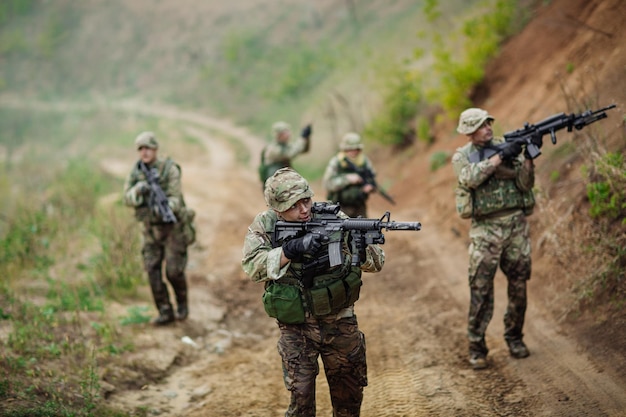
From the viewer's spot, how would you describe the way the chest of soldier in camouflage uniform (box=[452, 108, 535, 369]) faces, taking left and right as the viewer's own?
facing the viewer and to the right of the viewer

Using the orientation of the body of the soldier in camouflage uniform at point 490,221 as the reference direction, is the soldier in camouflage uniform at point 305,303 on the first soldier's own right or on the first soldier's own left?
on the first soldier's own right

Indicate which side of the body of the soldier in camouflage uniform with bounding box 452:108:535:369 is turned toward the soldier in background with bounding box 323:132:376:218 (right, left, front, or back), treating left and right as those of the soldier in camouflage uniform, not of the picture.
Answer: back

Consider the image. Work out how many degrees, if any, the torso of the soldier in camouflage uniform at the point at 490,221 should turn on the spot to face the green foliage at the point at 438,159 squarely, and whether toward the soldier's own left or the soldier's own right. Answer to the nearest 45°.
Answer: approximately 135° to the soldier's own left

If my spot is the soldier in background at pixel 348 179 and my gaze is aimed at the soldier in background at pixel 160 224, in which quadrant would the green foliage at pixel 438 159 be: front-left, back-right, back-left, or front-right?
back-right

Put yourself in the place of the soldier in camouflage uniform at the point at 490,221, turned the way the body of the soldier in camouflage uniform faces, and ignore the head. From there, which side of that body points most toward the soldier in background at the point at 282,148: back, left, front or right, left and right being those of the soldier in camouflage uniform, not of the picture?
back
